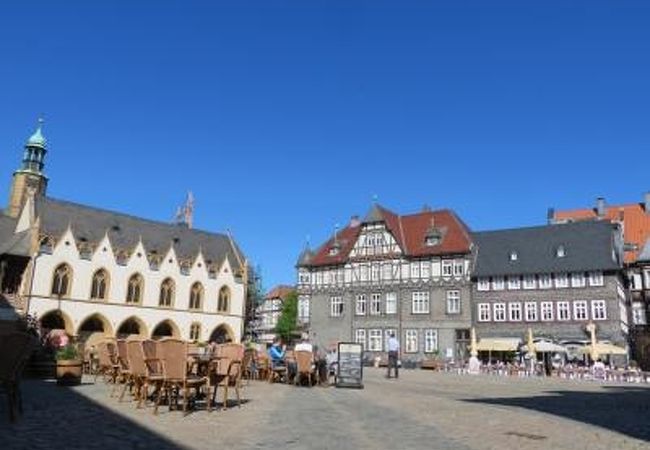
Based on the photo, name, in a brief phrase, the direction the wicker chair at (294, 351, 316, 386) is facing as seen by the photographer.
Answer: facing away from the viewer

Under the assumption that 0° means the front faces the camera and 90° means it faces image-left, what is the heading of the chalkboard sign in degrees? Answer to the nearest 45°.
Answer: approximately 0°

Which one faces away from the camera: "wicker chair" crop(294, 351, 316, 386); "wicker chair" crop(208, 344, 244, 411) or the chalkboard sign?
"wicker chair" crop(294, 351, 316, 386)
